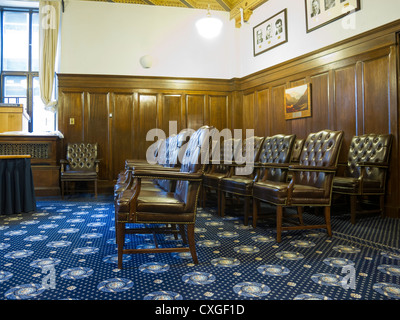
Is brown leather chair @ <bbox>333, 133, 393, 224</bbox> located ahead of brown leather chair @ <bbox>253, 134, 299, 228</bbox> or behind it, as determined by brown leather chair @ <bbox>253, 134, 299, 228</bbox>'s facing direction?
behind

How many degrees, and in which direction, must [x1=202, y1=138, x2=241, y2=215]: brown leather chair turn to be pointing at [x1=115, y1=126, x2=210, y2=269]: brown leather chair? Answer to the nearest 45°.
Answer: approximately 45° to its left

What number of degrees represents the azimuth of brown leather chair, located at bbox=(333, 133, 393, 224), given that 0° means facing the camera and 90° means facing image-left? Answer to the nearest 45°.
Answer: approximately 45°

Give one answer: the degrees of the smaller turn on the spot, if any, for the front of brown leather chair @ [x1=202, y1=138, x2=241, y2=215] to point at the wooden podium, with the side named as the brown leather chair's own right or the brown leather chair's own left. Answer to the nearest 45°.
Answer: approximately 45° to the brown leather chair's own right

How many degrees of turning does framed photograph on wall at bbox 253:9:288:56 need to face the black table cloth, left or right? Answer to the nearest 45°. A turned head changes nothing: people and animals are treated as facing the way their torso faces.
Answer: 0° — it already faces it
